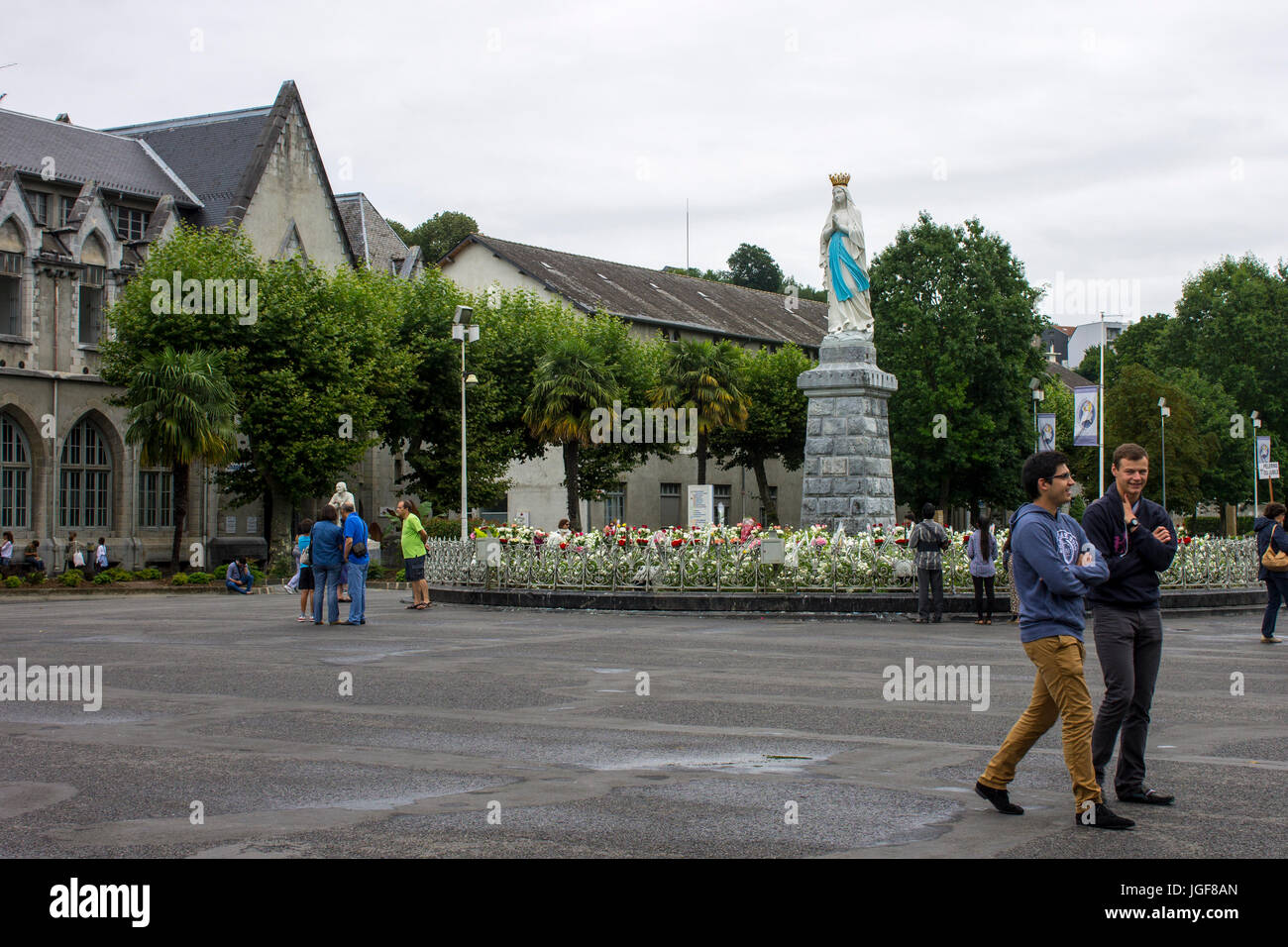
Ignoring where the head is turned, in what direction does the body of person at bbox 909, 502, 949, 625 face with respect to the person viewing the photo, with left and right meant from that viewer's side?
facing away from the viewer

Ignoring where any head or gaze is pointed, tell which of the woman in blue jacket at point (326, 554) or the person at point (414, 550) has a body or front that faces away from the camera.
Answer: the woman in blue jacket

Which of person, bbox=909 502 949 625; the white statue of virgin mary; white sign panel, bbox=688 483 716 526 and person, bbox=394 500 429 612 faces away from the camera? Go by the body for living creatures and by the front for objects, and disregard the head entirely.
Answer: person, bbox=909 502 949 625

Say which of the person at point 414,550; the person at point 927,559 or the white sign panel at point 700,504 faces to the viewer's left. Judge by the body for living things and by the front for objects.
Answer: the person at point 414,550

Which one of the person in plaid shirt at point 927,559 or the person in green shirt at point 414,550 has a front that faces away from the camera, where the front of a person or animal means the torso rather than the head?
the person in plaid shirt at point 927,559

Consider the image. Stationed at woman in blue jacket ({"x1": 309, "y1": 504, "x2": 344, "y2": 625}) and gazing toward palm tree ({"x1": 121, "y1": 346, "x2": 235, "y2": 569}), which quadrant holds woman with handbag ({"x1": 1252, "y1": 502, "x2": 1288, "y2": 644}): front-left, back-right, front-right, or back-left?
back-right

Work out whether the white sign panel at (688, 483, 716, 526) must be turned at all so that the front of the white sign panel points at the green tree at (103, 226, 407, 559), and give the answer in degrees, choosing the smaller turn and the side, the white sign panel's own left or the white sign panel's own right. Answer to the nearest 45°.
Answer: approximately 135° to the white sign panel's own right

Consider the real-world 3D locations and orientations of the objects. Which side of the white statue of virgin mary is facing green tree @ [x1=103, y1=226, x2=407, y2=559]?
right

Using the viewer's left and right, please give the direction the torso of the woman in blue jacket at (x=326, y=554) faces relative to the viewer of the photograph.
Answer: facing away from the viewer

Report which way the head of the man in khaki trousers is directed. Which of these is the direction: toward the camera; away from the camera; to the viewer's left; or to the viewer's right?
to the viewer's right

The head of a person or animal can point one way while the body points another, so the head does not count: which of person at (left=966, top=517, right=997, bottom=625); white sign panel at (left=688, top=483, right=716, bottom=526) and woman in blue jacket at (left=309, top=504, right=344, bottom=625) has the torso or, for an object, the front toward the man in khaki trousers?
the white sign panel

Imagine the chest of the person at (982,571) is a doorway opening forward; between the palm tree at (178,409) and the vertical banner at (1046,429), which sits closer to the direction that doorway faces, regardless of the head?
the vertical banner

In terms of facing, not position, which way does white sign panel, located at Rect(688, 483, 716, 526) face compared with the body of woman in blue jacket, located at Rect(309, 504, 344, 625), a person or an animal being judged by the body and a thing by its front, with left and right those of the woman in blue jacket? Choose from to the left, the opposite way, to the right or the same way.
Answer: the opposite way
